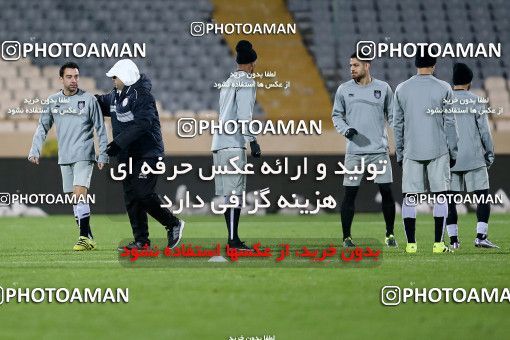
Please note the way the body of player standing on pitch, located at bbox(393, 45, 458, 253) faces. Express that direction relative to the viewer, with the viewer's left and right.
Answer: facing away from the viewer

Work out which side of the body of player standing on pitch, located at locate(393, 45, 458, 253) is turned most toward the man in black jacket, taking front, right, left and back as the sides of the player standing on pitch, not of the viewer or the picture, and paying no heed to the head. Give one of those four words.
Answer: left

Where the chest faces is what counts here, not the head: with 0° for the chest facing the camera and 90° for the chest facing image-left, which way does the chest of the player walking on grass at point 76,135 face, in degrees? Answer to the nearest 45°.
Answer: approximately 0°

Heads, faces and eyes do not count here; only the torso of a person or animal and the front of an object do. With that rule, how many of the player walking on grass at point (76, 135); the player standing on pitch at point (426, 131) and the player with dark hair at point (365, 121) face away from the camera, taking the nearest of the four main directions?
1

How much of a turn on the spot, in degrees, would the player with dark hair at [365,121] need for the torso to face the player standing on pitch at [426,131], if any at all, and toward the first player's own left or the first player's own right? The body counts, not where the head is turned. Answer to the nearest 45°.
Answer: approximately 45° to the first player's own left

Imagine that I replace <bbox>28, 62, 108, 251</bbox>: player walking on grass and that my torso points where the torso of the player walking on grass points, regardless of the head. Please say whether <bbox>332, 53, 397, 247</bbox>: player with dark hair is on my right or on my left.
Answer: on my left

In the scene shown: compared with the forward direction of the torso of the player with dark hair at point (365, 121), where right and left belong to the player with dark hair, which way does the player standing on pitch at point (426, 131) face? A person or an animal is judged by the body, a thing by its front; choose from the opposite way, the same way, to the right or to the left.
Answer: the opposite way

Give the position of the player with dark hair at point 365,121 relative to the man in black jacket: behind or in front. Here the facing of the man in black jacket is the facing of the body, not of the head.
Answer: behind

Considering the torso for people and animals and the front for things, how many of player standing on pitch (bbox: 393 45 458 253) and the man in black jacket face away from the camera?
1

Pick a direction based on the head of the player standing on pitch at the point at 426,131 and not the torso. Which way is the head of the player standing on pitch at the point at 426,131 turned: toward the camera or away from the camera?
away from the camera
